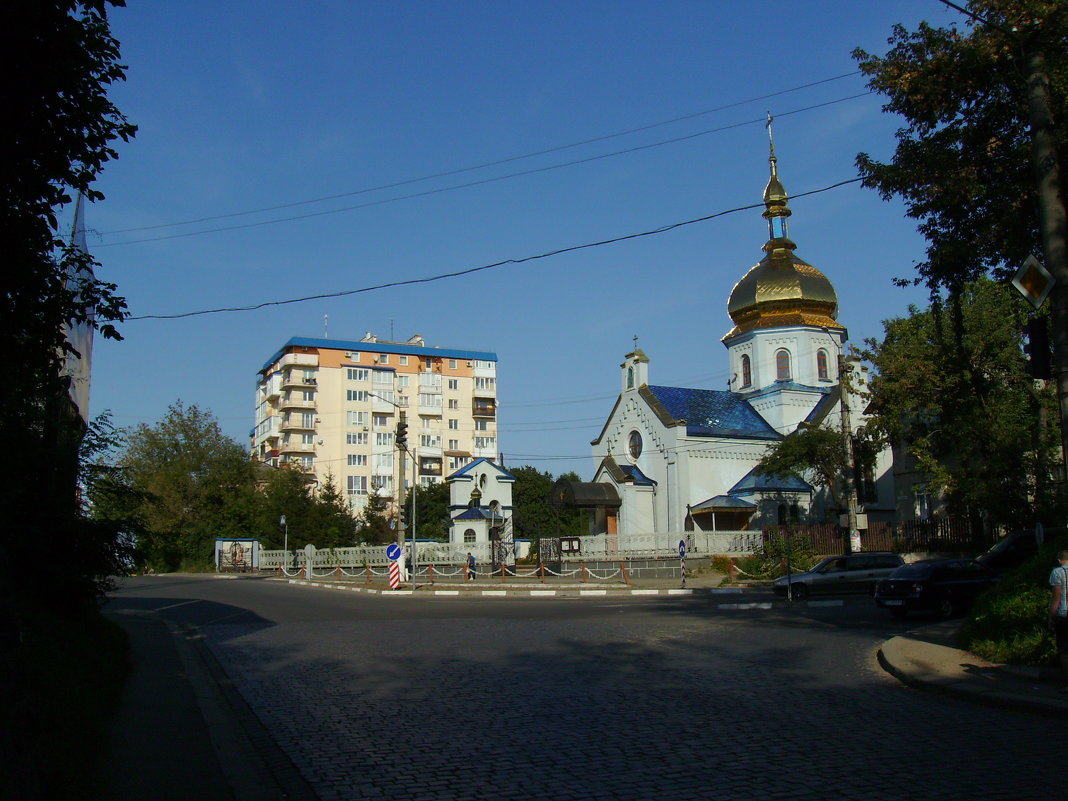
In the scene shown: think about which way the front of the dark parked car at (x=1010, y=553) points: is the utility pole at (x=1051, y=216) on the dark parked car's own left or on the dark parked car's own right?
on the dark parked car's own left

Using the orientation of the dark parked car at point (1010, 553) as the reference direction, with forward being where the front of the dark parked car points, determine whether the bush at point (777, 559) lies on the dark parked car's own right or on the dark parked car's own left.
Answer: on the dark parked car's own right

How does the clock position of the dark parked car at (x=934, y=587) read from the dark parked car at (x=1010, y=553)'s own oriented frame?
the dark parked car at (x=934, y=587) is roughly at 11 o'clock from the dark parked car at (x=1010, y=553).

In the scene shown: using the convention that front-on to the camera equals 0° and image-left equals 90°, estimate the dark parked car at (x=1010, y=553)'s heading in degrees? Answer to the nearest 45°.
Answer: approximately 45°

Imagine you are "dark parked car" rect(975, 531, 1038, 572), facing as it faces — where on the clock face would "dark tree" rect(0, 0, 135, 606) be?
The dark tree is roughly at 11 o'clock from the dark parked car.

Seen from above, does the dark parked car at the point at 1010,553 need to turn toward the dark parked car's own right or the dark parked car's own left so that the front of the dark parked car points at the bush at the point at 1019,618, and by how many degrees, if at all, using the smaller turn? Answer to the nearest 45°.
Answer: approximately 45° to the dark parked car's own left

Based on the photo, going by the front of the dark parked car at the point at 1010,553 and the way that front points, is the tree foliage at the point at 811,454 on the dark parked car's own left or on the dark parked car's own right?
on the dark parked car's own right
